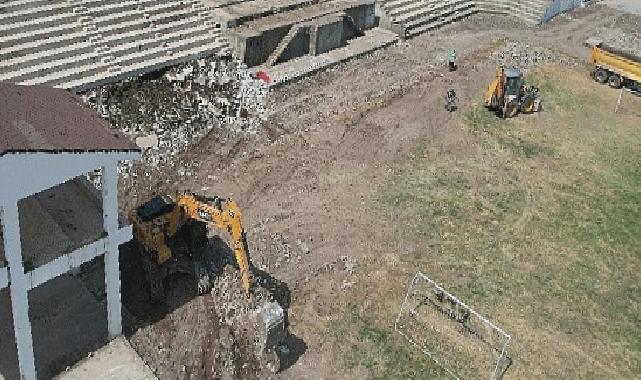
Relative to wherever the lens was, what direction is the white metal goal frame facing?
facing away from the viewer and to the right of the viewer

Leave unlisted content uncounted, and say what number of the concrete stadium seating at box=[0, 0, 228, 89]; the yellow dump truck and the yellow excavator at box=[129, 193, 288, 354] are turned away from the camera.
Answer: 0

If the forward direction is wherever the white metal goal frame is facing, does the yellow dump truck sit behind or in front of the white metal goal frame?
in front

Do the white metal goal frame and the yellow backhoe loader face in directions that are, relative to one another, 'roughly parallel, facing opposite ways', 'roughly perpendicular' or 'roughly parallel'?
roughly parallel

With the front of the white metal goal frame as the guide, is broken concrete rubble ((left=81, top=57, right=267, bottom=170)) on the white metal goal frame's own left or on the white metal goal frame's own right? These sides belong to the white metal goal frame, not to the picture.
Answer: on the white metal goal frame's own left

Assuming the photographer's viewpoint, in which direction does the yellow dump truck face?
facing the viewer and to the right of the viewer

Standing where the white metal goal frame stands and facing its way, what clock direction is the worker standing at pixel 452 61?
The worker standing is roughly at 10 o'clock from the white metal goal frame.

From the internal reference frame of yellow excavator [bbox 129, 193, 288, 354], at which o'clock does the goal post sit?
The goal post is roughly at 11 o'clock from the yellow excavator.

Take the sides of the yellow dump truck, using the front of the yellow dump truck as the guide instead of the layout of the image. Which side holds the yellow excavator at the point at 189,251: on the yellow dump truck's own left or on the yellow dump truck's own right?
on the yellow dump truck's own right

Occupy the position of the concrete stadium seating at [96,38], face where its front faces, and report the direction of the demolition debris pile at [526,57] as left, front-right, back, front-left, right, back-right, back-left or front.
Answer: front-left

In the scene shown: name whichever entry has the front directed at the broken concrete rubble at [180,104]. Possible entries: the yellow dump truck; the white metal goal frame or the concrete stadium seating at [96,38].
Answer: the concrete stadium seating

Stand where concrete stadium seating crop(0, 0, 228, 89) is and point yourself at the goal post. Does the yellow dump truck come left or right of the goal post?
left

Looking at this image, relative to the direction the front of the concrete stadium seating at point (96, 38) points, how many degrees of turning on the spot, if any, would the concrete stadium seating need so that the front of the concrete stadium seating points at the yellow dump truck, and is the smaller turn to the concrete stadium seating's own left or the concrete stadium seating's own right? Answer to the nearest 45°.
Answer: approximately 45° to the concrete stadium seating's own left

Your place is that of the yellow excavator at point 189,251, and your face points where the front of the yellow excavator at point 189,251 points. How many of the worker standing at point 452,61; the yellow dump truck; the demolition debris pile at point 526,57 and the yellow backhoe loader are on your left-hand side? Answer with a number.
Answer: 4

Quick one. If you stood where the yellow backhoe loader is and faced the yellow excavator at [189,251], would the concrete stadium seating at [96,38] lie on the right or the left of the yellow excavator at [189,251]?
right

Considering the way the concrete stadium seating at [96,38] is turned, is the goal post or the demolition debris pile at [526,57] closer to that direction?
the goal post
